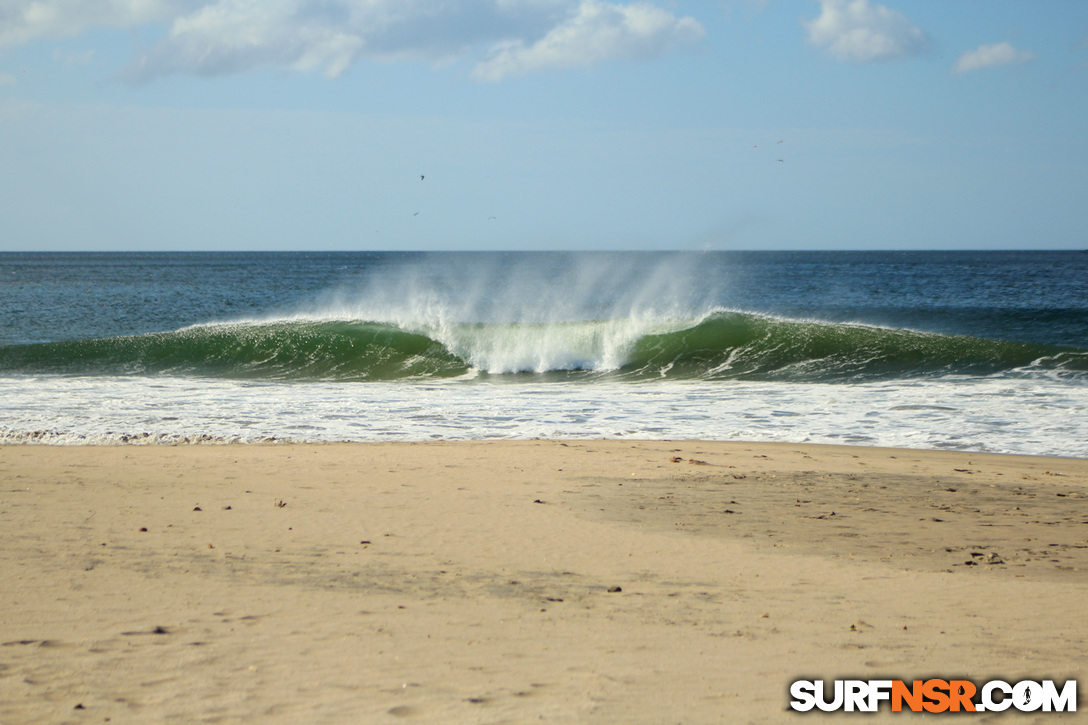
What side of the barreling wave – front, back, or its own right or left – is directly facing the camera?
front
